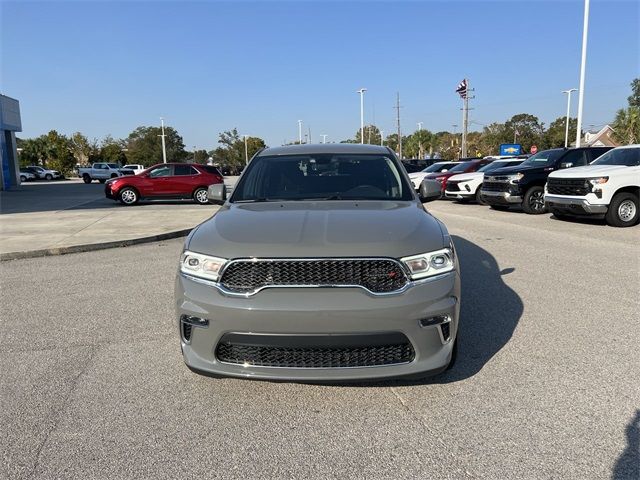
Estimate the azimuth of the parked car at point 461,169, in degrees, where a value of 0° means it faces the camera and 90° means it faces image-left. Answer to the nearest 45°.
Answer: approximately 45°

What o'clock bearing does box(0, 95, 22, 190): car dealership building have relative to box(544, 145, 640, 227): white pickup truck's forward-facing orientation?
The car dealership building is roughly at 2 o'clock from the white pickup truck.

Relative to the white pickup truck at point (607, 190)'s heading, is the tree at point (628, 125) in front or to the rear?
to the rear

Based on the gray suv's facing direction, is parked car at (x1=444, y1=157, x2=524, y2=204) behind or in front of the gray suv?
behind

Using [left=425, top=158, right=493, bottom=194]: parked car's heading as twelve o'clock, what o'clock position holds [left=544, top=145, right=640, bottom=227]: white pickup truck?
The white pickup truck is roughly at 10 o'clock from the parked car.

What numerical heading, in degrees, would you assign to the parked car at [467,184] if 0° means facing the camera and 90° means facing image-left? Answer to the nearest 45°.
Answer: approximately 45°

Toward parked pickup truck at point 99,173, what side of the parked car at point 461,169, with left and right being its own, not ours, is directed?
right

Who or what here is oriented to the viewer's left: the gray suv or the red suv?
the red suv

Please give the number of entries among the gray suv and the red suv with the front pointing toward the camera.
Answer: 1

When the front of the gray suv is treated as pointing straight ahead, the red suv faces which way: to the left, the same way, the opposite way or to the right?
to the right

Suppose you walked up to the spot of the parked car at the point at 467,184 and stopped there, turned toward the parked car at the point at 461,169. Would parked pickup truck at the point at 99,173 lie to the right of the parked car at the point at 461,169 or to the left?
left

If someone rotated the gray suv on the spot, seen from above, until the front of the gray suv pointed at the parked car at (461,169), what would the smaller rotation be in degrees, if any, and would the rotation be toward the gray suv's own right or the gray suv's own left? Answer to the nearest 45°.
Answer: approximately 180°

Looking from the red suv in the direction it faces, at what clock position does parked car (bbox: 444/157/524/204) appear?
The parked car is roughly at 7 o'clock from the red suv.

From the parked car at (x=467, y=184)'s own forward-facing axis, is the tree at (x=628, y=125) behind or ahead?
behind

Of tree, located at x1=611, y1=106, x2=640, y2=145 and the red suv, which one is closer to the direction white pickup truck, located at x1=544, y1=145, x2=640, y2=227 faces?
the red suv
